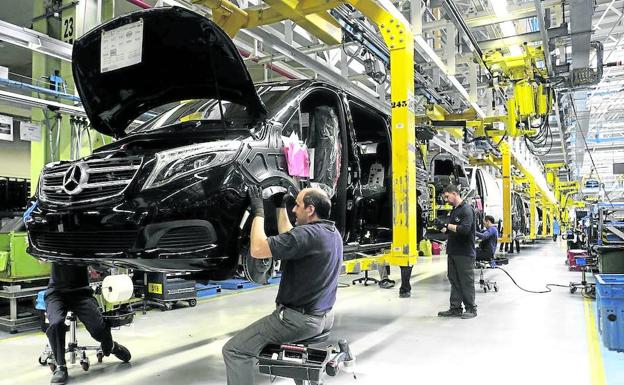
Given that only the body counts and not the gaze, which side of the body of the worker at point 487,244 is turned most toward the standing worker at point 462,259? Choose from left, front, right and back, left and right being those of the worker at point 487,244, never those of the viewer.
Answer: left

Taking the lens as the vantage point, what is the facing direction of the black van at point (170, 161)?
facing the viewer and to the left of the viewer

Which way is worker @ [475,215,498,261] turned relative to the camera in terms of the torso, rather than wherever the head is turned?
to the viewer's left

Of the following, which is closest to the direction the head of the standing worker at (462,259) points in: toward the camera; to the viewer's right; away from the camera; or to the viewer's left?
to the viewer's left

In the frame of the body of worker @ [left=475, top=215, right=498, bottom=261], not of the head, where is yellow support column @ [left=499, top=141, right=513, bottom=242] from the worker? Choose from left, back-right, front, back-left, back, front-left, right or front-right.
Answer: right
